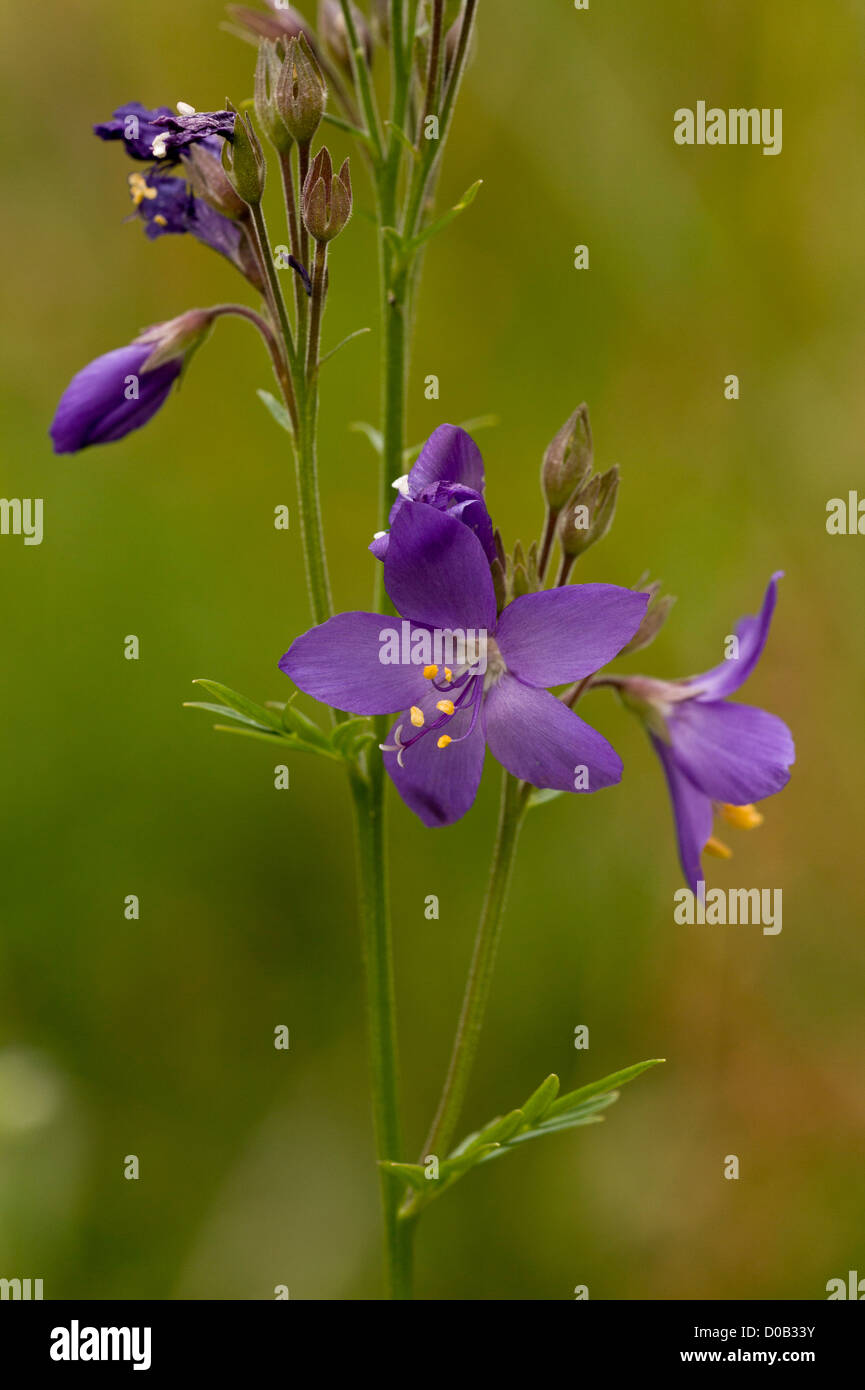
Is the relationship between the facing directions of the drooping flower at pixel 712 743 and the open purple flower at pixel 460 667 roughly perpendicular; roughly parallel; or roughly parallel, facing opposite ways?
roughly perpendicular

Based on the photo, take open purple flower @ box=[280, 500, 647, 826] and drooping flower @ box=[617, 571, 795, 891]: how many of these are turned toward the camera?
1

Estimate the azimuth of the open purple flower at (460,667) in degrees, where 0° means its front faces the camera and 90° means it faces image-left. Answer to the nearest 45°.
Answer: approximately 0°

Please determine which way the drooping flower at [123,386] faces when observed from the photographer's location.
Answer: facing to the left of the viewer

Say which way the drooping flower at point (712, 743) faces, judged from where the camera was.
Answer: facing to the right of the viewer
